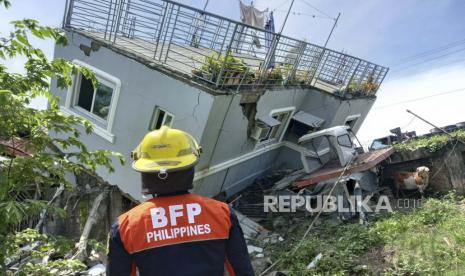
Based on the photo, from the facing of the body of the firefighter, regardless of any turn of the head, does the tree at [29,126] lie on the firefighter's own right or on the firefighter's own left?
on the firefighter's own left

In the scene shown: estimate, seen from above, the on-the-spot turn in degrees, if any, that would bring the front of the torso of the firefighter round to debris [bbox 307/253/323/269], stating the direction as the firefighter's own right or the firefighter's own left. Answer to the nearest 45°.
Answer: approximately 45° to the firefighter's own right

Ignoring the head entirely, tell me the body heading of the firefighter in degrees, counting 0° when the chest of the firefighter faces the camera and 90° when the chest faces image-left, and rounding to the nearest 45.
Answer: approximately 180°

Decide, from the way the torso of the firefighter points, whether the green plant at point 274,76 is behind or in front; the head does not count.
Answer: in front

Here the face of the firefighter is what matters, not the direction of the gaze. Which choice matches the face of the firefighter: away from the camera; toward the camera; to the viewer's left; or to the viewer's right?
away from the camera

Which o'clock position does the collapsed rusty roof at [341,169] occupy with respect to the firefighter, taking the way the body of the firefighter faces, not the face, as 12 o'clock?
The collapsed rusty roof is roughly at 1 o'clock from the firefighter.
